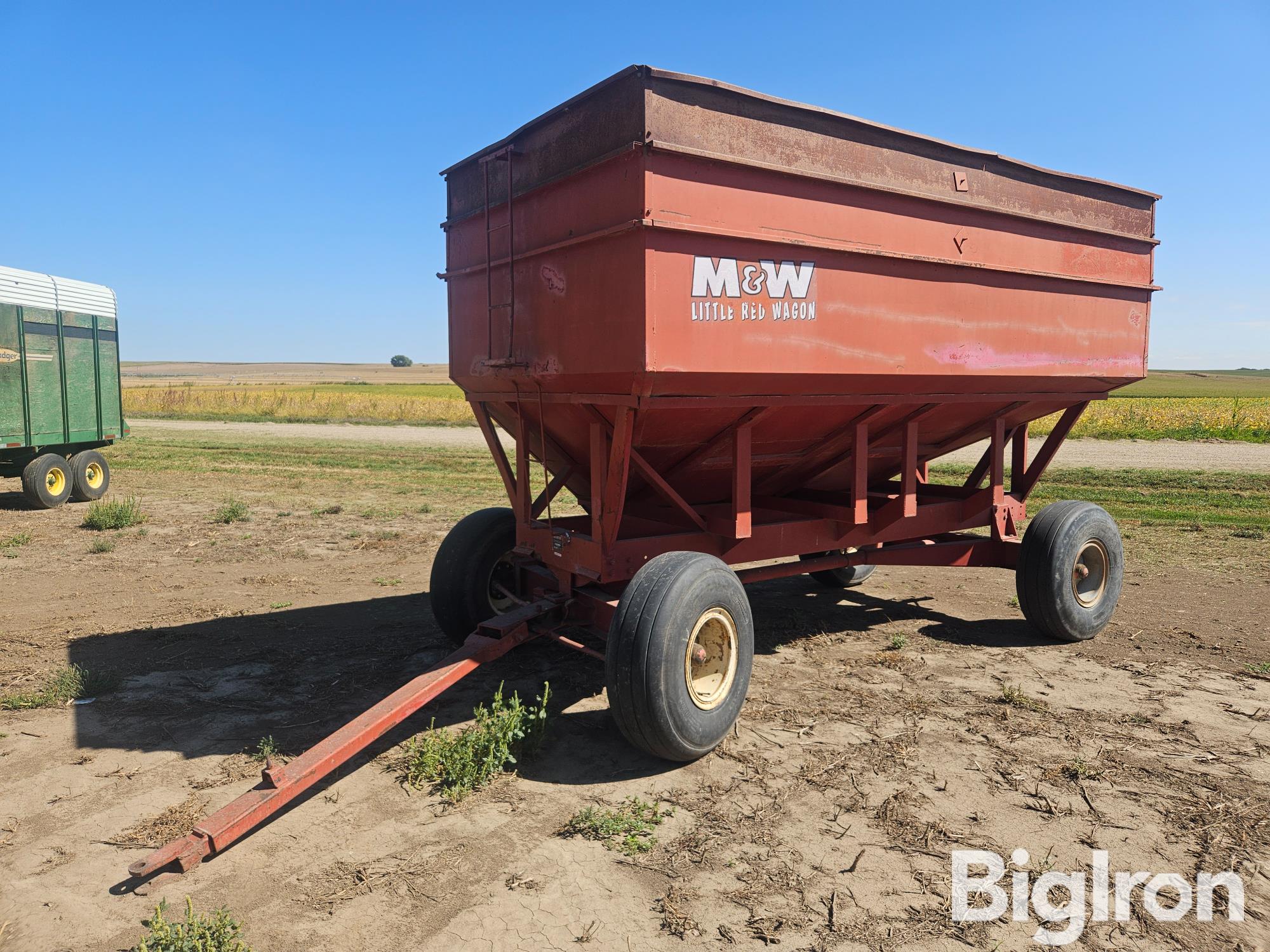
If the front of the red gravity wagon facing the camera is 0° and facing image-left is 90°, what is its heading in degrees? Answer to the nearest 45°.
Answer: approximately 45°

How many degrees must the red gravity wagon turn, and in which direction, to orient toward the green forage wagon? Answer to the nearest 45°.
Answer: approximately 90° to its right

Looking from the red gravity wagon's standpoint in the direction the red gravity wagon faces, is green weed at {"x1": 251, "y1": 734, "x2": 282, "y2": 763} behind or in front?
in front

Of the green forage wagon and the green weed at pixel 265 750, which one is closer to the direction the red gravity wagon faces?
the green weed
